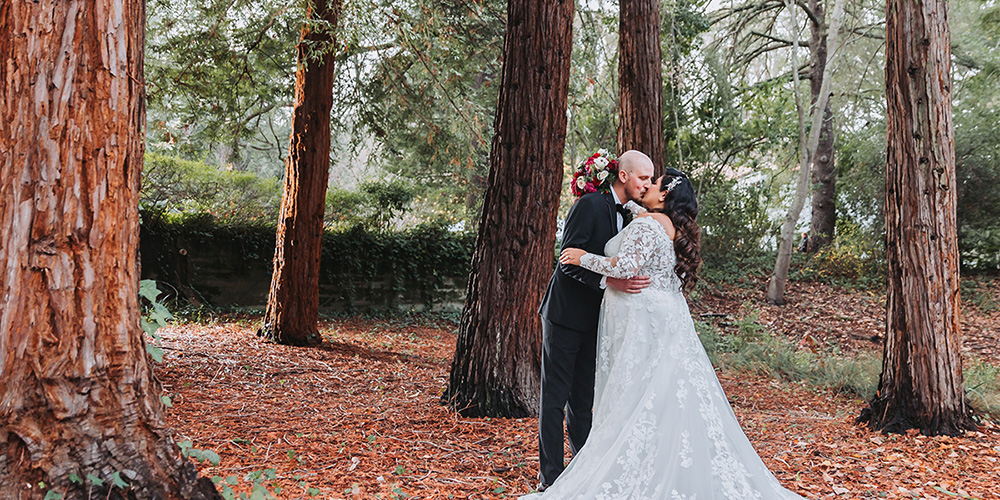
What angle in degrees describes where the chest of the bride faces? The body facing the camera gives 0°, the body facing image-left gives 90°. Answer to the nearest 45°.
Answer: approximately 90°

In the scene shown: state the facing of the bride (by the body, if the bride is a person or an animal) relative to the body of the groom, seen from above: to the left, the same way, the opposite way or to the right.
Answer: the opposite way

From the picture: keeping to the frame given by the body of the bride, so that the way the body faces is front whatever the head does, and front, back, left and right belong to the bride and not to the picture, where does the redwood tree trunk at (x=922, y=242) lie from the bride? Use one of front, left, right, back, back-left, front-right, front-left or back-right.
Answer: back-right

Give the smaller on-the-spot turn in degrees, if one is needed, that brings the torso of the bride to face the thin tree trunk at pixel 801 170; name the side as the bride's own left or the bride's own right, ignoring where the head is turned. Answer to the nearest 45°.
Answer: approximately 90° to the bride's own right

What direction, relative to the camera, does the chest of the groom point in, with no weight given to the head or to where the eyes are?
to the viewer's right

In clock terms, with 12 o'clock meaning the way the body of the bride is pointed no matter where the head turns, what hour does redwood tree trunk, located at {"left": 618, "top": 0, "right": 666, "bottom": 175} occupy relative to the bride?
The redwood tree trunk is roughly at 3 o'clock from the bride.

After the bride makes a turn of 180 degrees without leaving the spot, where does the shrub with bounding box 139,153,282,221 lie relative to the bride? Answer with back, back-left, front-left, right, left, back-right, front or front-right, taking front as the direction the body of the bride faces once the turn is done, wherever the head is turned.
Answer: back-left

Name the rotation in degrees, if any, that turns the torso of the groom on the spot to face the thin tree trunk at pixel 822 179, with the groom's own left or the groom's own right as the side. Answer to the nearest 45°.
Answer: approximately 45° to the groom's own left

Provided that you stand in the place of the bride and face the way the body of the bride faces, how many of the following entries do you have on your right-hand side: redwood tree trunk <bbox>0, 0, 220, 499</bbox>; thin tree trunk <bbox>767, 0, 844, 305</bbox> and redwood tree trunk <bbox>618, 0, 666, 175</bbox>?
2

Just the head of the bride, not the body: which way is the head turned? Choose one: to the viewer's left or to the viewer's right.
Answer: to the viewer's left

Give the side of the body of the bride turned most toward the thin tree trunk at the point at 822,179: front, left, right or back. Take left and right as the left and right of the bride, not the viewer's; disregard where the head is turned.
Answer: right

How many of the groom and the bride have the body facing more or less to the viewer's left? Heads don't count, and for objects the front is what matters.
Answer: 1

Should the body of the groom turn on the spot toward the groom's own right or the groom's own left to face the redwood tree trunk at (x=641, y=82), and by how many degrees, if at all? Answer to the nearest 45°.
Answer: approximately 90° to the groom's own left

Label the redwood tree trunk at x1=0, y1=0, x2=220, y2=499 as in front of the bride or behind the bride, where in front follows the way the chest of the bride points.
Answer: in front

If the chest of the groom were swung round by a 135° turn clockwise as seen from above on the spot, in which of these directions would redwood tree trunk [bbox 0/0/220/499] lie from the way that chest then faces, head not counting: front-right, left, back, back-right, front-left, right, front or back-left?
front

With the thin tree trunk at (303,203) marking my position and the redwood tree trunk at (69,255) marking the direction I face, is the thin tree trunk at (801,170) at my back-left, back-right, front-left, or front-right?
back-left

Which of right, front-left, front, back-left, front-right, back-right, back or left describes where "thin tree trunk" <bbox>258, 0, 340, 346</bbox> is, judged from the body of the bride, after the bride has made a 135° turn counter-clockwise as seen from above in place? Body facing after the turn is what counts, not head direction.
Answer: back

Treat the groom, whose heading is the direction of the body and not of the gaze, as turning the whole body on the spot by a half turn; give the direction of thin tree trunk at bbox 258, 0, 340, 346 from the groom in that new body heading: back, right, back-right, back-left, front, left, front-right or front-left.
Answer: front-right

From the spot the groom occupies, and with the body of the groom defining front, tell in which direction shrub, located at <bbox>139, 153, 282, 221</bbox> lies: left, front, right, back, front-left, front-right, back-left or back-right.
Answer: back-left
